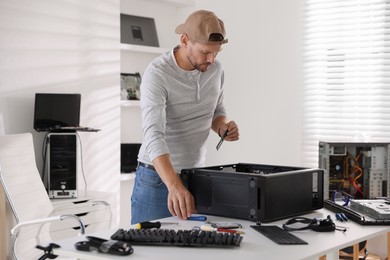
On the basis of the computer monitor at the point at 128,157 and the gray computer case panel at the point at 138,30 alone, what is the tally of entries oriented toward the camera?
2

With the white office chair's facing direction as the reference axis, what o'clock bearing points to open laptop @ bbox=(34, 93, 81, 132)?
The open laptop is roughly at 8 o'clock from the white office chair.

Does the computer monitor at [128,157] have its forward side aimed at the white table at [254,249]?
yes

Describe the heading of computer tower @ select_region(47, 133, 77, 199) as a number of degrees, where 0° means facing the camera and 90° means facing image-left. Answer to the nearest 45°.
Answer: approximately 0°

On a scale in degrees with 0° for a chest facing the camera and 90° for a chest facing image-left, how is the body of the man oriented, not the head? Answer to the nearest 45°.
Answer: approximately 315°
